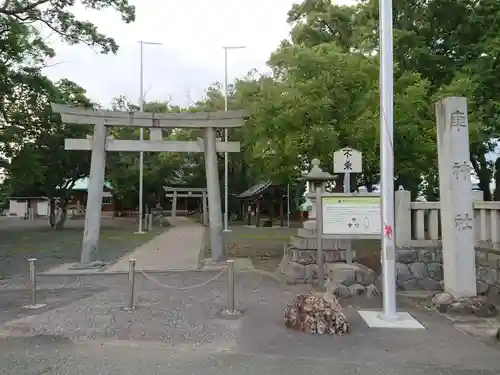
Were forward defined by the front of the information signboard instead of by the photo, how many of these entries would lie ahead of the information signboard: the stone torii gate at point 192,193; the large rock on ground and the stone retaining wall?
1

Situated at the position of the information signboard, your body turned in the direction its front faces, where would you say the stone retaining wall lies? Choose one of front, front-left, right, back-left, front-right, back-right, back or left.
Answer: back-left

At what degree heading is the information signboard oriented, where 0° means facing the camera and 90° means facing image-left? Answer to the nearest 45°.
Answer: approximately 0°

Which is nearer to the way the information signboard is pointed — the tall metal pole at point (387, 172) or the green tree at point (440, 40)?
the tall metal pole

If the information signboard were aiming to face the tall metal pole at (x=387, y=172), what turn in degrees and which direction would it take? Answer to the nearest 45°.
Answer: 0° — it already faces it

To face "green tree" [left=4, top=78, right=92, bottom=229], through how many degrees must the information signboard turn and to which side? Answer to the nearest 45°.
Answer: approximately 135° to its right

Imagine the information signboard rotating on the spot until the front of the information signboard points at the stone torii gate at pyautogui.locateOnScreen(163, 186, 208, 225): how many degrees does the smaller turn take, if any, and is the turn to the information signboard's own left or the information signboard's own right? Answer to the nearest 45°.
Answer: approximately 135° to the information signboard's own right

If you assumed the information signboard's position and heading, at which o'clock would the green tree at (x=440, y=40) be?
The green tree is roughly at 7 o'clock from the information signboard.
